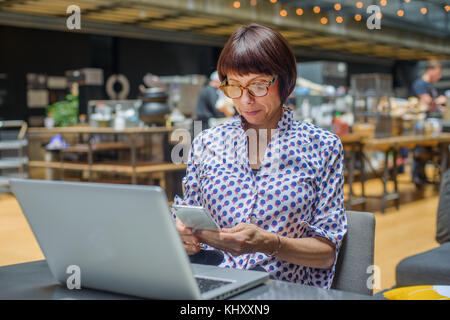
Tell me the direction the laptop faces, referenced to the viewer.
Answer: facing away from the viewer and to the right of the viewer

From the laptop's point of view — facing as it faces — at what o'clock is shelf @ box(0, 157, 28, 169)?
The shelf is roughly at 10 o'clock from the laptop.

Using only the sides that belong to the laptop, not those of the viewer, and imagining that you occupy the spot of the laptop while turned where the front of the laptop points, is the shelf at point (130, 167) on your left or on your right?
on your left

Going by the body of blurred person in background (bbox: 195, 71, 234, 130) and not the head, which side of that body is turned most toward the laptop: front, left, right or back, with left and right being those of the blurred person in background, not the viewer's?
right

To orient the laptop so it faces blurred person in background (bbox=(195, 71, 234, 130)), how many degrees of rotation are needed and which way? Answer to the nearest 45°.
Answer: approximately 45° to its left

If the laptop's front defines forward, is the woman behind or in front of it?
in front

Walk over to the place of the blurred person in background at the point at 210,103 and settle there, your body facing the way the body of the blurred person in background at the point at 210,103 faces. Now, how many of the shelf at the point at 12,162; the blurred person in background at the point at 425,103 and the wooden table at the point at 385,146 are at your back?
1

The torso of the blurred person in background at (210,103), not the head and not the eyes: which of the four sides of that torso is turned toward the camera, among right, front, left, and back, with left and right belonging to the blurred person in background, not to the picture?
right

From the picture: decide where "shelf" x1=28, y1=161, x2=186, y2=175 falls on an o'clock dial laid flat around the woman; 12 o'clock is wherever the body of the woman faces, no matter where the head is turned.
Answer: The shelf is roughly at 4 o'clock from the woman.

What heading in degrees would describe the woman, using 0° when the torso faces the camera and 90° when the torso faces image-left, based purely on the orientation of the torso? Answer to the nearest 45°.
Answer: approximately 45°
